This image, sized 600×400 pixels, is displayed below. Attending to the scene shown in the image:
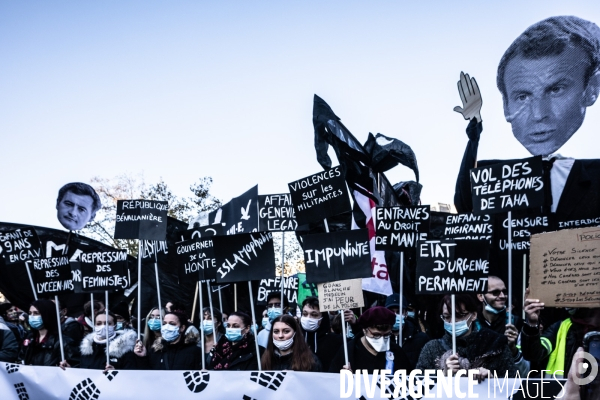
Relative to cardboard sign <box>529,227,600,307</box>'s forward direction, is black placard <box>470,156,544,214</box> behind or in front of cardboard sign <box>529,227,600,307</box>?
behind

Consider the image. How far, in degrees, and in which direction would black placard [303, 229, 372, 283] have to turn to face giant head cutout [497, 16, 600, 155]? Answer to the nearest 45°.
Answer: approximately 135° to its left

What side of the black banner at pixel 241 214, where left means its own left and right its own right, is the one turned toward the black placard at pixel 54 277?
right

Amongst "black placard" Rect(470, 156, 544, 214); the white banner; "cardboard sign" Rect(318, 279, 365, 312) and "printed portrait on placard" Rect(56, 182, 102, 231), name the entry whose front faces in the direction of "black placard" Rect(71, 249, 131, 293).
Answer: the printed portrait on placard

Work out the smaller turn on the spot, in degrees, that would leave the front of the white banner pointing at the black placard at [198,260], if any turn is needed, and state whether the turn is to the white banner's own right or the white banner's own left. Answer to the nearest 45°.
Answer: approximately 180°

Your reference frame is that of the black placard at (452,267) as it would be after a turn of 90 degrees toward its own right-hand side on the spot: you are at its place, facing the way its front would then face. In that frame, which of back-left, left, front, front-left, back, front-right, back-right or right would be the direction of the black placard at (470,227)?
right

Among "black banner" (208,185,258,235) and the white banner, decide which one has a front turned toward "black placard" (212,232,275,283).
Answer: "black banner" (208,185,258,235)
